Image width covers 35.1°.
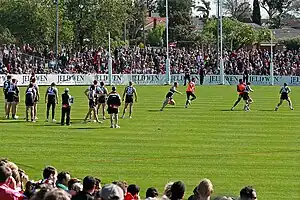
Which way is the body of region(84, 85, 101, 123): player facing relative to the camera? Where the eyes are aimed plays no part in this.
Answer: to the viewer's right

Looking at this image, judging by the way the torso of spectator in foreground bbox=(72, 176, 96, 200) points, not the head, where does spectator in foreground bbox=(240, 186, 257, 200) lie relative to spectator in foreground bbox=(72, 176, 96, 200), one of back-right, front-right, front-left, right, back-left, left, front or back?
front-right

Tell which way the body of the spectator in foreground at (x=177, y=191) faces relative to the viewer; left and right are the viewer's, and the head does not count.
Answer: facing away from the viewer

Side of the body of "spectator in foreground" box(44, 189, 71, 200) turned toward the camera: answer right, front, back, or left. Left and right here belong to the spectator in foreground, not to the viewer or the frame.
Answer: back

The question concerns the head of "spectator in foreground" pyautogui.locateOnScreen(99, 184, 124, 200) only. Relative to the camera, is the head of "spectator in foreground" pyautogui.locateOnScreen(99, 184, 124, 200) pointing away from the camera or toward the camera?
away from the camera

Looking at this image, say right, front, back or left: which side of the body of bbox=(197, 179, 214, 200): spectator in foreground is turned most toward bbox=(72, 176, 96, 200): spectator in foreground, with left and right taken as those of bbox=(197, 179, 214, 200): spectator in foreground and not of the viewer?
left

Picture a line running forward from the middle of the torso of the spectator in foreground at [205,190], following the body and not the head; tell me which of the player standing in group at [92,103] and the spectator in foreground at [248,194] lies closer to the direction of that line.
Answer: the player standing in group

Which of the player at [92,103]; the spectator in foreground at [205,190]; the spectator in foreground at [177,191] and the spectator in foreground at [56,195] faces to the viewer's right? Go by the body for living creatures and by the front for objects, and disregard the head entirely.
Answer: the player

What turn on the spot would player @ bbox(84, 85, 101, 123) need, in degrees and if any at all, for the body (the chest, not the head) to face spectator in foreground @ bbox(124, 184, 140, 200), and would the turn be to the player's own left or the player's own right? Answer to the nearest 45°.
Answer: approximately 90° to the player's own right

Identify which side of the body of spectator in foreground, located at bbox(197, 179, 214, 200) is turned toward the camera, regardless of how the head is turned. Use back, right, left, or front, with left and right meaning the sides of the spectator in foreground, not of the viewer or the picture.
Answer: back

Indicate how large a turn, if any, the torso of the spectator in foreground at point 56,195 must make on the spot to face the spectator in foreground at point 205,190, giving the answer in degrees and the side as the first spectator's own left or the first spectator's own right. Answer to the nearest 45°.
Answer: approximately 45° to the first spectator's own right

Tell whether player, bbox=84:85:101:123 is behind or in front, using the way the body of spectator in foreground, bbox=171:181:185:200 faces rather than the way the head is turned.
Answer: in front
